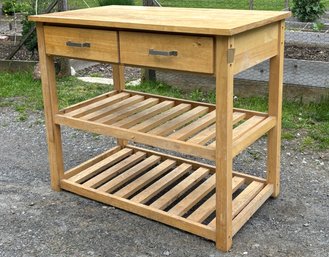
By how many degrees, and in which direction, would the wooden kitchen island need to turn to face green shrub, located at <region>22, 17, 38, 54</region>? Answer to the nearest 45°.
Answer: approximately 90° to its right

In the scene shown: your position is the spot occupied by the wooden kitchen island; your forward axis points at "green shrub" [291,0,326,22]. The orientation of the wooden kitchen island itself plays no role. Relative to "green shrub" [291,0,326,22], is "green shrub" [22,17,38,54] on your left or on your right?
left

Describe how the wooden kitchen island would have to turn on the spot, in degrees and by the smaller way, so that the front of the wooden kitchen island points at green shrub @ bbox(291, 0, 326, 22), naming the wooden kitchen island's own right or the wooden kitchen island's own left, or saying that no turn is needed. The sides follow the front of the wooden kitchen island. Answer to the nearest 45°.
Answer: approximately 180°

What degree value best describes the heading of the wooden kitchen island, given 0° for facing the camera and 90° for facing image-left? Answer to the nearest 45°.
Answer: approximately 45°

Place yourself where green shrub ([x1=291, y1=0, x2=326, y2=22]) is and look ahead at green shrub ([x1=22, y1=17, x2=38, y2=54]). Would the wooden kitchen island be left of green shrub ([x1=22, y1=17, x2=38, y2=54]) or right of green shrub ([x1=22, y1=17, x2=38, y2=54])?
left
